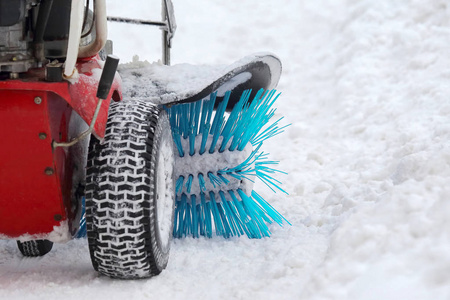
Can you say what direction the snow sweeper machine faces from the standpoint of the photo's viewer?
facing away from the viewer
